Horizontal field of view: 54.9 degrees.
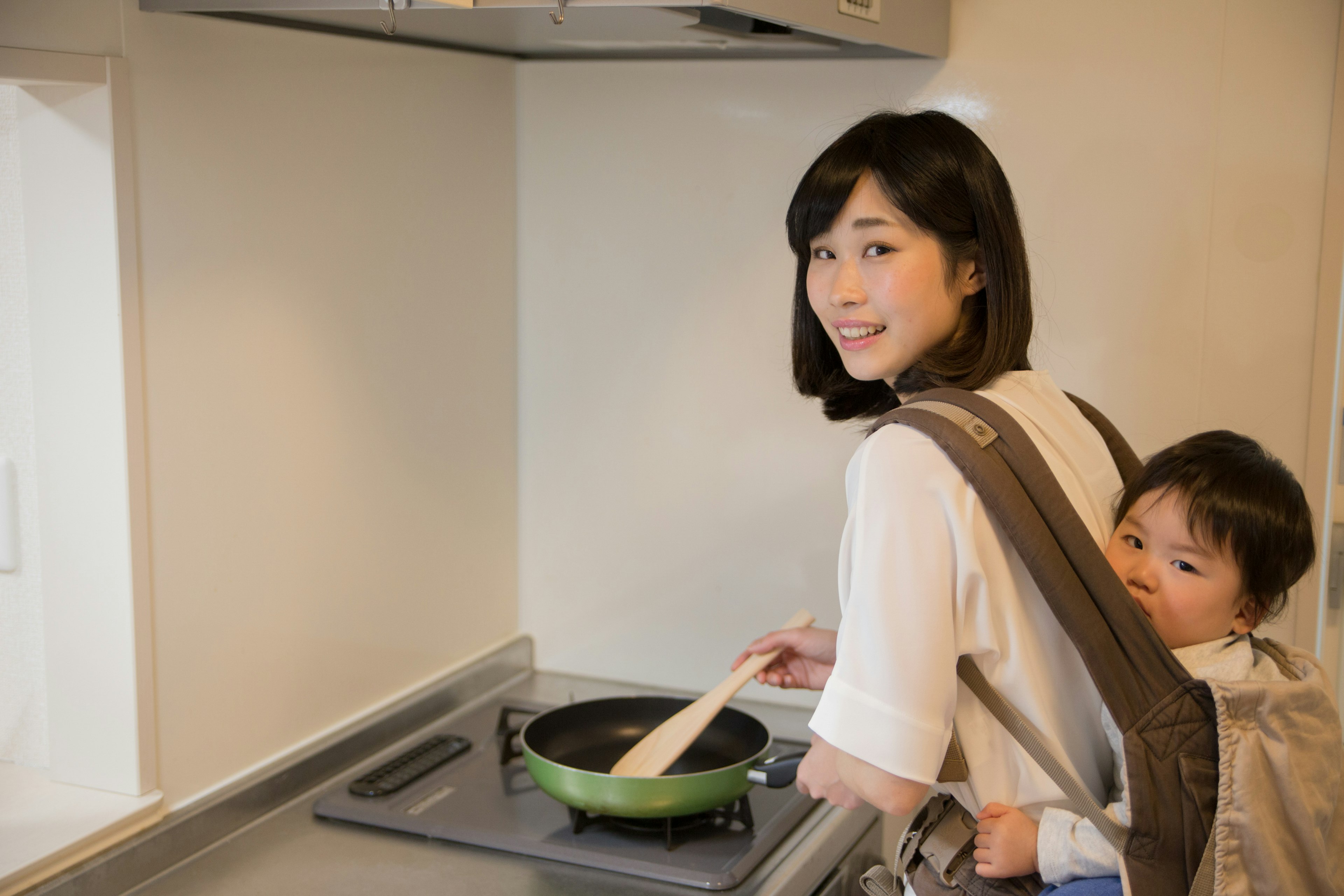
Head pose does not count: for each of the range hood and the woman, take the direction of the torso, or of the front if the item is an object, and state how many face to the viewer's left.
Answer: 1

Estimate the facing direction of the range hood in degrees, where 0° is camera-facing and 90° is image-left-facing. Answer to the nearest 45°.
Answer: approximately 315°

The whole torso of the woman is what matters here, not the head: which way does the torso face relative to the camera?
to the viewer's left

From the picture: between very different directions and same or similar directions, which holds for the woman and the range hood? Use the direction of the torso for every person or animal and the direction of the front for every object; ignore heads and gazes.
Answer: very different directions
